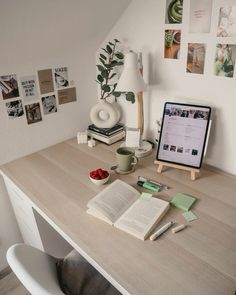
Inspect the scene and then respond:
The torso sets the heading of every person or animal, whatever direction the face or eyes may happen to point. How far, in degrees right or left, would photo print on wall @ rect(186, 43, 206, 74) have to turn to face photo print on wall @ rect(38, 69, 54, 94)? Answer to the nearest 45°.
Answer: approximately 90° to its right

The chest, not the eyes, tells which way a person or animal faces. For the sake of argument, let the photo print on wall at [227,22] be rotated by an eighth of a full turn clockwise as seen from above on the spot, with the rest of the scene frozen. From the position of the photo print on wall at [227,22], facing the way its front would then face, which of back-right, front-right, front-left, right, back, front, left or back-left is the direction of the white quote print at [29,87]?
front-right

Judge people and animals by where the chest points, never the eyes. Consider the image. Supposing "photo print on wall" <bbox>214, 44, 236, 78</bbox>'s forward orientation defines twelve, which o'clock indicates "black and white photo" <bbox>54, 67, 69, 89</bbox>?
The black and white photo is roughly at 3 o'clock from the photo print on wall.
